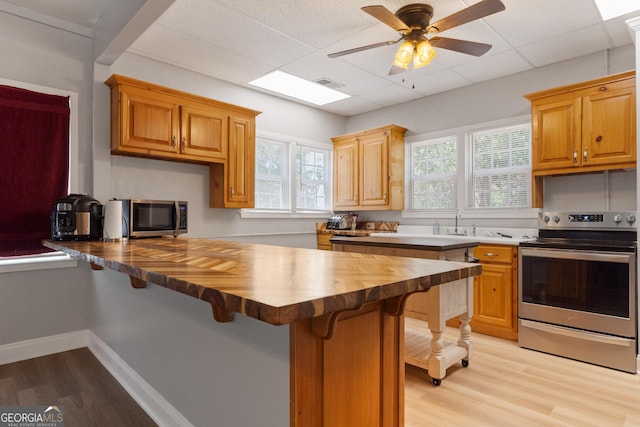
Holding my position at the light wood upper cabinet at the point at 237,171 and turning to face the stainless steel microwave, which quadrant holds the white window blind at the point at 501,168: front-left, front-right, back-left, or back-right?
back-left

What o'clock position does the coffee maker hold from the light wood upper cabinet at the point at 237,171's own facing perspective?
The coffee maker is roughly at 3 o'clock from the light wood upper cabinet.

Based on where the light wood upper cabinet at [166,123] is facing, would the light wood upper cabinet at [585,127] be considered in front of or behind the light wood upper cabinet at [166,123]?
in front

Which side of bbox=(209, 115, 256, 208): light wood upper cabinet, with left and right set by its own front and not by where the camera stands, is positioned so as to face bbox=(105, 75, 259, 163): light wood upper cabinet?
right

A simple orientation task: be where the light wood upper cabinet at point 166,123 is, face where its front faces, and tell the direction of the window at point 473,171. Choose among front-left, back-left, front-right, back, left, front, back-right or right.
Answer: front-left

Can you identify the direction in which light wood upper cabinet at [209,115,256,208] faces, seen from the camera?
facing the viewer and to the right of the viewer

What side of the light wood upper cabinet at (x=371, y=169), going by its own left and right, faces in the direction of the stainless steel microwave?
front

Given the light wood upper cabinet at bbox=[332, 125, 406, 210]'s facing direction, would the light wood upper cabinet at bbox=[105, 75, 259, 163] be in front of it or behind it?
in front

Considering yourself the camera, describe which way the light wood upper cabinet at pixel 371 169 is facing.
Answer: facing the viewer and to the left of the viewer

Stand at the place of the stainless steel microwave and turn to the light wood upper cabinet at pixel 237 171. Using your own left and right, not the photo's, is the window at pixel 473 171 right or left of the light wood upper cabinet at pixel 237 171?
right
